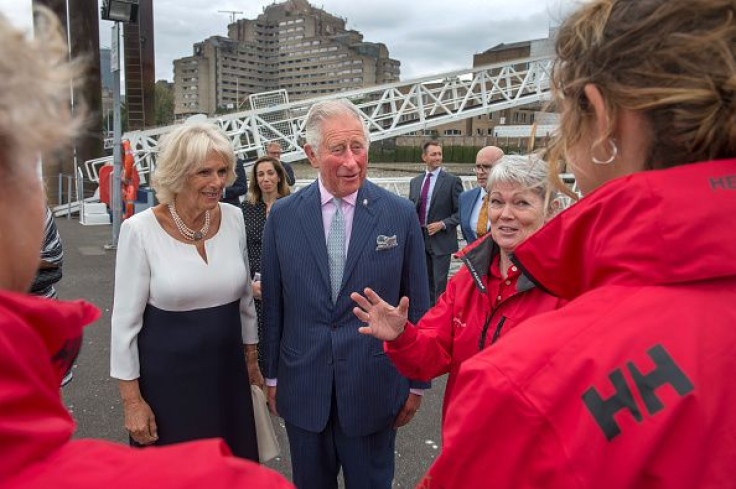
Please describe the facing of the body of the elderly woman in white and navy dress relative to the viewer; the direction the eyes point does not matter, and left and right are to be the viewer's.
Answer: facing the viewer and to the right of the viewer

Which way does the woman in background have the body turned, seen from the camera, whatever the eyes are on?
toward the camera

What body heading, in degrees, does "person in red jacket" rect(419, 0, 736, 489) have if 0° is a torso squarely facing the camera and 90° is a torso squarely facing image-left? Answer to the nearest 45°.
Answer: approximately 135°

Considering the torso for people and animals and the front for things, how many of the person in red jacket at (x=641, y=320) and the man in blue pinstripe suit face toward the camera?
1

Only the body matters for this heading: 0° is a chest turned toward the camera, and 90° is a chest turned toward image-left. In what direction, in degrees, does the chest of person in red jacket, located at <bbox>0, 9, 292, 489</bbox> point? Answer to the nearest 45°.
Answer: approximately 225°

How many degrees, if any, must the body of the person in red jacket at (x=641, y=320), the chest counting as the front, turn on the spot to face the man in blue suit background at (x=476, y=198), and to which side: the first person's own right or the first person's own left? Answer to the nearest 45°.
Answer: approximately 45° to the first person's own right

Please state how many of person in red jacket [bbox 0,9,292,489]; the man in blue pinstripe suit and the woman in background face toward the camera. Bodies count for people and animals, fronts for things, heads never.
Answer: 2

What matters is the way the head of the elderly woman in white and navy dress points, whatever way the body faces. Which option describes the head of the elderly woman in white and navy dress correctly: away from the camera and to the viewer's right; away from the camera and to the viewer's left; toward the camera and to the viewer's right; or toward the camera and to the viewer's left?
toward the camera and to the viewer's right

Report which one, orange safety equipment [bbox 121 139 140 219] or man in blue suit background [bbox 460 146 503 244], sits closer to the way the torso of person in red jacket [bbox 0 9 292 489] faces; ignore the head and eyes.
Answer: the man in blue suit background

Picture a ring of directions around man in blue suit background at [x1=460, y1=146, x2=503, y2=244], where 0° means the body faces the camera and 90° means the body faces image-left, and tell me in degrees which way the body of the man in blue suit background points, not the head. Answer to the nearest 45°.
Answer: approximately 45°

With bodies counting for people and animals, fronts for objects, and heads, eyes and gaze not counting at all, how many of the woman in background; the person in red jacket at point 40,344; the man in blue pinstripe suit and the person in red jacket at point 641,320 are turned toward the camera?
2

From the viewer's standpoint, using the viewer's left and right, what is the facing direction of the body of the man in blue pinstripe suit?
facing the viewer

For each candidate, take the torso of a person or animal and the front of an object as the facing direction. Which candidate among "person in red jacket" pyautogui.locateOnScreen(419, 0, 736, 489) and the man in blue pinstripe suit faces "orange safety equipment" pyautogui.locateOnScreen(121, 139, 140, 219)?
the person in red jacket

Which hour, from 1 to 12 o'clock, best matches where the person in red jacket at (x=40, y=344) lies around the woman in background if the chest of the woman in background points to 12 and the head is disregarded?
The person in red jacket is roughly at 12 o'clock from the woman in background.

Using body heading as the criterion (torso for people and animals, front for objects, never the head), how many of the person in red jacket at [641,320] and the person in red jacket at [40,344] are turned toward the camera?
0

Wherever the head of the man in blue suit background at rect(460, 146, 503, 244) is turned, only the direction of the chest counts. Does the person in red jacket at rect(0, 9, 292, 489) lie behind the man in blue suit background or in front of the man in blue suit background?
in front

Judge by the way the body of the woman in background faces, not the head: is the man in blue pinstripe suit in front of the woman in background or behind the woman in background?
in front

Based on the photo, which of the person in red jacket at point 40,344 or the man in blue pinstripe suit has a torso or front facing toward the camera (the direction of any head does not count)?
the man in blue pinstripe suit
